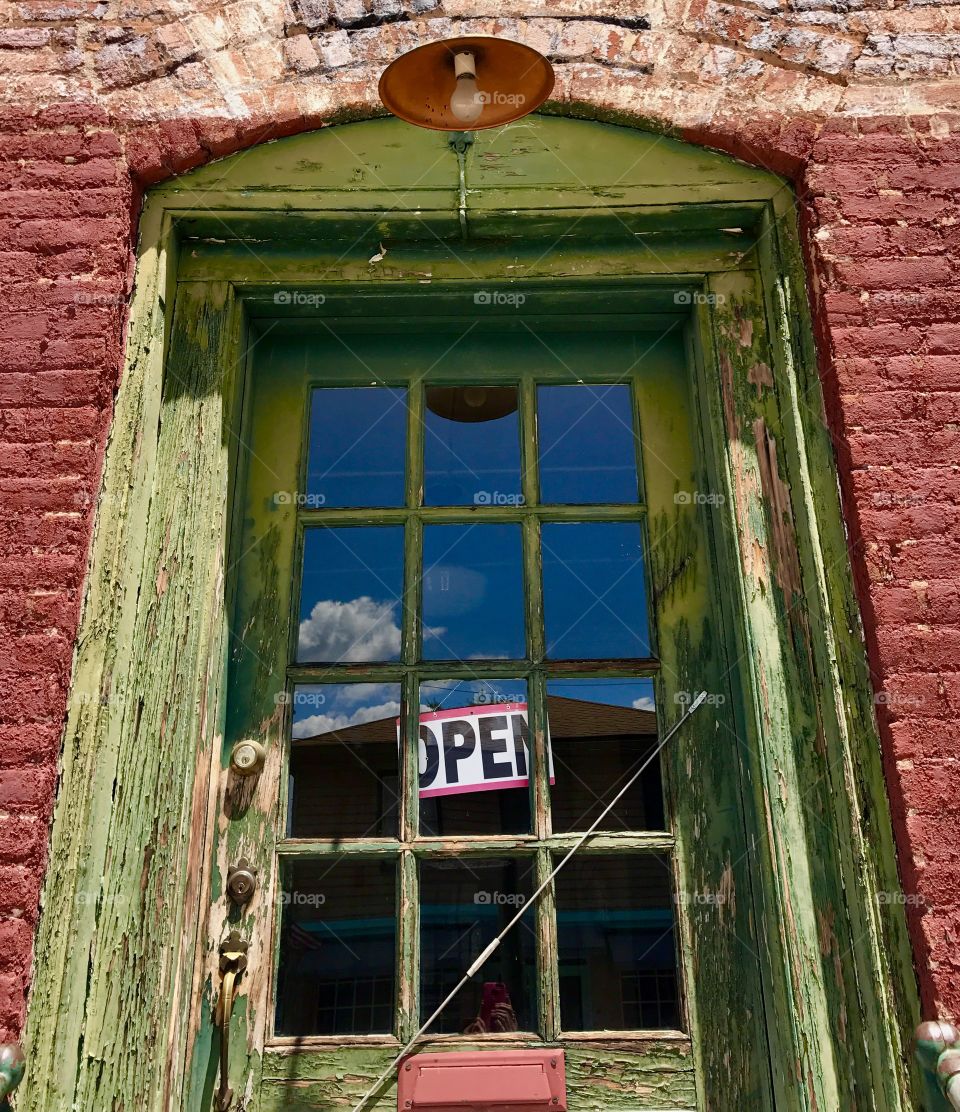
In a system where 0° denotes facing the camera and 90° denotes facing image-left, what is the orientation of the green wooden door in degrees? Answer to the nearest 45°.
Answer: approximately 0°

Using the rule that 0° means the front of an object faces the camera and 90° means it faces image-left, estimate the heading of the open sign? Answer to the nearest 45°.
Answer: approximately 0°
